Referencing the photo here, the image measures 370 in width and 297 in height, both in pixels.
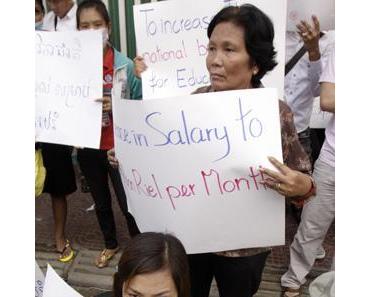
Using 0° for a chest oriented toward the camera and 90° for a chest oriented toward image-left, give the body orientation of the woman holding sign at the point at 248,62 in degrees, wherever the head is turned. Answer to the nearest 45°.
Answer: approximately 45°

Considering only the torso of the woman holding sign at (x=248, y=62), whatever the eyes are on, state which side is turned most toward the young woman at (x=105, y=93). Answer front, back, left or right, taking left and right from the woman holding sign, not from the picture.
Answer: right

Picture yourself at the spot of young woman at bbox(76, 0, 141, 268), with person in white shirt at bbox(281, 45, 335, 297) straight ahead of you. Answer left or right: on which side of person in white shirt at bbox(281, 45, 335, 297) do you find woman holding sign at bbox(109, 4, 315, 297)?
right
